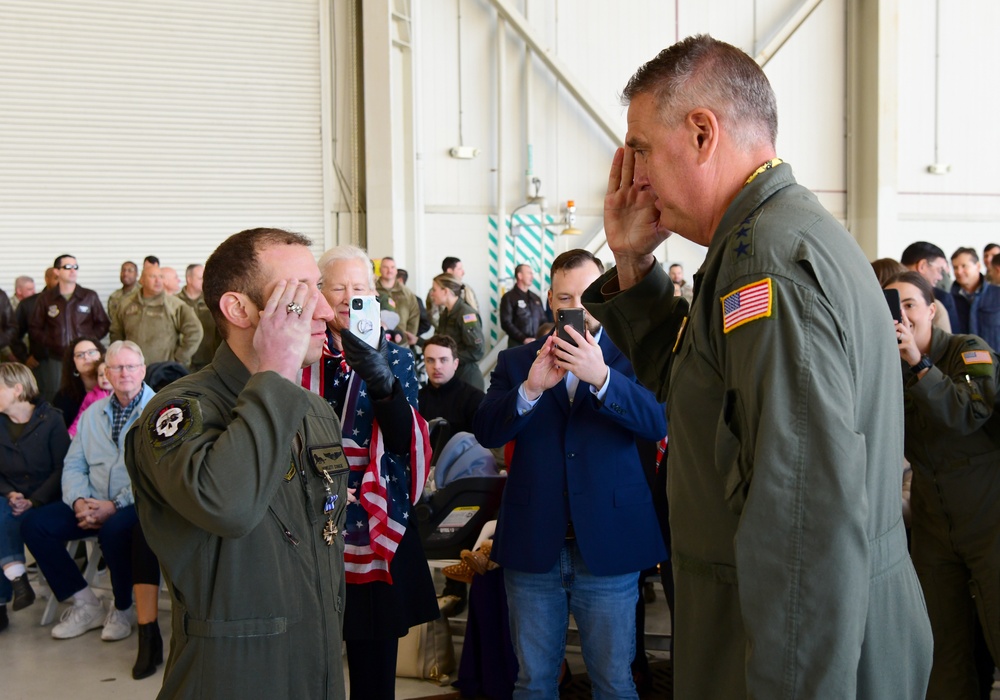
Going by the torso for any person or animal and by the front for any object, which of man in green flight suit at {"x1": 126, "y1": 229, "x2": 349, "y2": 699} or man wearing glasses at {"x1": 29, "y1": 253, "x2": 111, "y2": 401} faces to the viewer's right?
the man in green flight suit

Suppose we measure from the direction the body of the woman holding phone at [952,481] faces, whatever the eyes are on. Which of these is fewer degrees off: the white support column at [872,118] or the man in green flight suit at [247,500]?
the man in green flight suit

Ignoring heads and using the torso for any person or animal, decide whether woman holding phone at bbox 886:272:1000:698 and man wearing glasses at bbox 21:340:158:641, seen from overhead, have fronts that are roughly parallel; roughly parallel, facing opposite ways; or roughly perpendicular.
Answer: roughly perpendicular

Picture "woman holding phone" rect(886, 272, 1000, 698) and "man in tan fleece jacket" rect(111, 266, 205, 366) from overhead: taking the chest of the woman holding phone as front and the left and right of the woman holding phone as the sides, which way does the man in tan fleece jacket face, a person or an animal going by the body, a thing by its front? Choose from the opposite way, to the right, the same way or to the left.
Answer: to the left

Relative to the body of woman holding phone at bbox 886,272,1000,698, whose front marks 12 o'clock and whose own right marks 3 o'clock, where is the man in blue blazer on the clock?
The man in blue blazer is roughly at 12 o'clock from the woman holding phone.

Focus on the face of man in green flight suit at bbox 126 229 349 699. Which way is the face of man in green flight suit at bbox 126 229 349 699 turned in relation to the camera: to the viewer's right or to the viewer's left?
to the viewer's right

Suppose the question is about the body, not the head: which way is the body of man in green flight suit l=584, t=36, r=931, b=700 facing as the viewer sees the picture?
to the viewer's left

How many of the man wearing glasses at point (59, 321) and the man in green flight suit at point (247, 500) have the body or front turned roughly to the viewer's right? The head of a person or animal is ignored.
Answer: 1

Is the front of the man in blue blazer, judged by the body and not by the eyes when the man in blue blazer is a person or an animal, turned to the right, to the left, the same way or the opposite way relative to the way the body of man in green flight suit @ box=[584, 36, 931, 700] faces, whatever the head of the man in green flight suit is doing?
to the left

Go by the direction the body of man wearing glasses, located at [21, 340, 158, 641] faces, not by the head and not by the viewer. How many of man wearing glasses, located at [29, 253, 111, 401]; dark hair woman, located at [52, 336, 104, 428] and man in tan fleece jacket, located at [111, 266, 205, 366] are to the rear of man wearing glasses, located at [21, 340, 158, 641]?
3

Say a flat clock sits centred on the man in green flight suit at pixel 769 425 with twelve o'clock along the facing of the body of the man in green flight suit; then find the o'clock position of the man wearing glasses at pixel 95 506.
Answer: The man wearing glasses is roughly at 1 o'clock from the man in green flight suit.

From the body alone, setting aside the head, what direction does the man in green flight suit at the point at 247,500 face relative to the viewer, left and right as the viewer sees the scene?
facing to the right of the viewer
